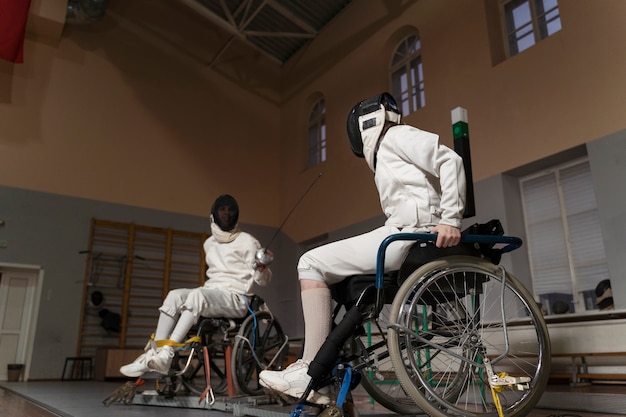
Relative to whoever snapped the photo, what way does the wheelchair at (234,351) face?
facing the viewer and to the left of the viewer

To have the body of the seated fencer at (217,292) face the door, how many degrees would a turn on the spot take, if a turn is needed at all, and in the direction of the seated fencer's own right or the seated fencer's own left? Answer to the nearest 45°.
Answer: approximately 90° to the seated fencer's own right

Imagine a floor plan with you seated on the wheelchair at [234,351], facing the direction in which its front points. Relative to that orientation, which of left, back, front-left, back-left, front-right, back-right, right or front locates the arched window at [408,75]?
back

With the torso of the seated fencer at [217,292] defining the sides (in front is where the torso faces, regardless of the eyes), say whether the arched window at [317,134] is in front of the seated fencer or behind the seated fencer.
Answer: behind

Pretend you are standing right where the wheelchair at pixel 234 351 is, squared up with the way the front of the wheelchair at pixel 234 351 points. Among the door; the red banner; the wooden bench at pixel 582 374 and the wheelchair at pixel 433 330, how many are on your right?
2

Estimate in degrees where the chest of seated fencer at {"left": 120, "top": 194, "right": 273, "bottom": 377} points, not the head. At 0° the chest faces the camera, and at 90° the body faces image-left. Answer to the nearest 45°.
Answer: approximately 45°

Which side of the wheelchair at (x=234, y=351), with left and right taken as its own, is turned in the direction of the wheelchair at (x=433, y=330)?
left

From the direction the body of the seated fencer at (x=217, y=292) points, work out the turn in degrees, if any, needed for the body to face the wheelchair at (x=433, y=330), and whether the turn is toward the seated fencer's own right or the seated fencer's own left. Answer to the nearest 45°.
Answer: approximately 90° to the seated fencer's own left
